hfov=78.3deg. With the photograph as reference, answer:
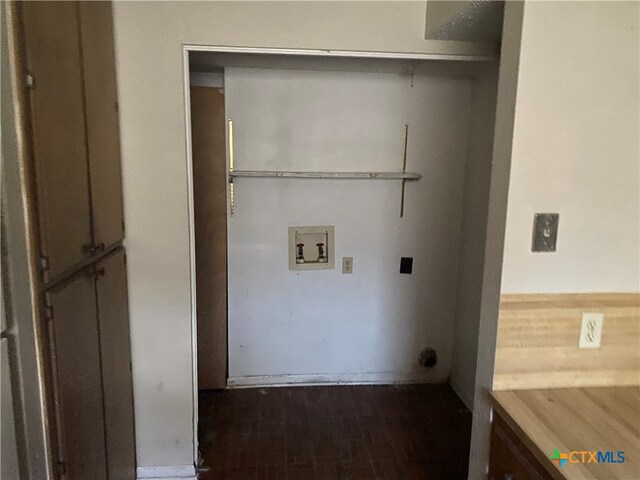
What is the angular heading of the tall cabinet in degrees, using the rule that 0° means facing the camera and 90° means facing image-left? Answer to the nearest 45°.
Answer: approximately 315°

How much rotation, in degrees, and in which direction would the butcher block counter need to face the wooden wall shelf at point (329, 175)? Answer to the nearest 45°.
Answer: approximately 90° to its right

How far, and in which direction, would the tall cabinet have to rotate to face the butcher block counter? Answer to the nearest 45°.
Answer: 0° — it already faces it

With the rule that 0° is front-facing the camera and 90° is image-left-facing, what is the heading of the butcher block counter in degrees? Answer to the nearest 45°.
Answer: approximately 45°

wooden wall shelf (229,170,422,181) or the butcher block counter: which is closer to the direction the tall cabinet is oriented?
the butcher block counter

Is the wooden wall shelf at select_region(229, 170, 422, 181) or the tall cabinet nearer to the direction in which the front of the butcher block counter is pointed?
the tall cabinet
